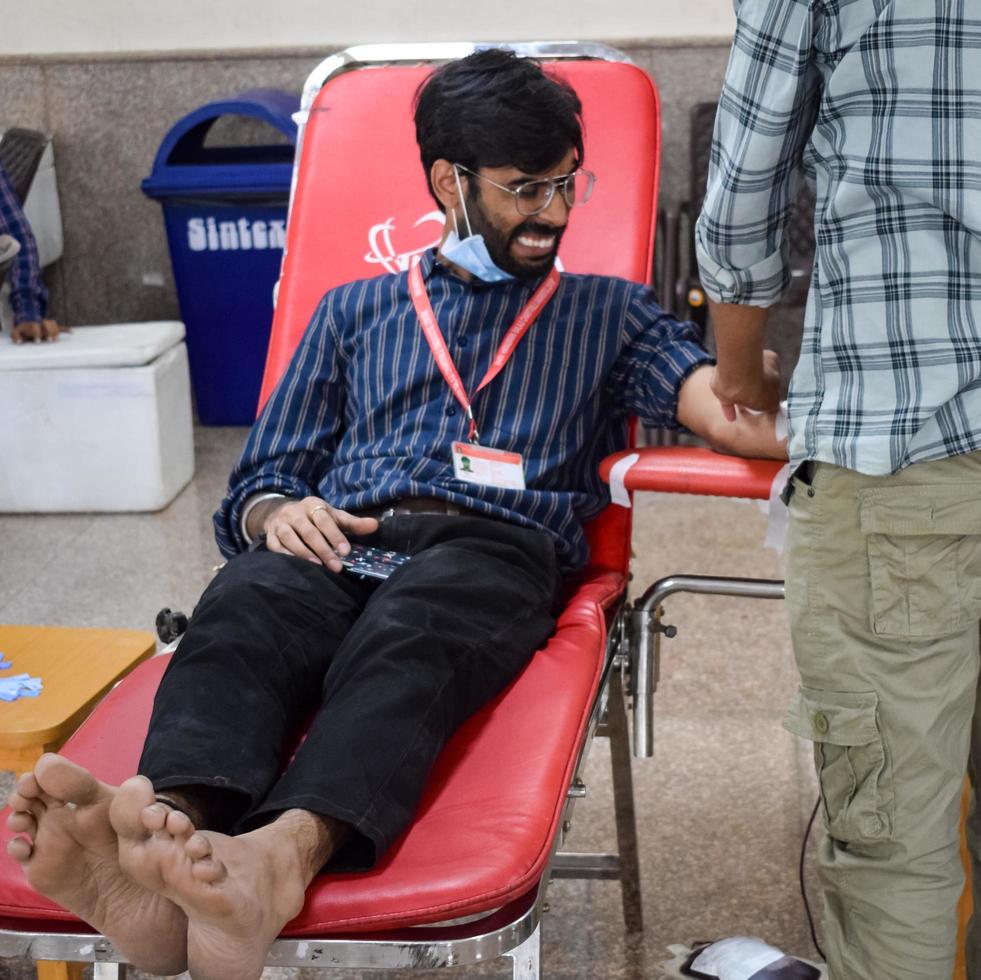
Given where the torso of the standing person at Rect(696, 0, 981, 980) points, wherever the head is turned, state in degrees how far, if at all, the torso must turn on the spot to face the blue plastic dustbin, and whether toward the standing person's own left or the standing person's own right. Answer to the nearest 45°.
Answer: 0° — they already face it

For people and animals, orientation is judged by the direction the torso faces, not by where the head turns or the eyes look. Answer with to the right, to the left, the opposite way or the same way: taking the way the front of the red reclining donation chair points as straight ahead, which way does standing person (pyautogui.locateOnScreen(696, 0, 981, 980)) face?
to the right

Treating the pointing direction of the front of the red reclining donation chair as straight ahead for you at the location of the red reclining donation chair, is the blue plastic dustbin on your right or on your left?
on your right

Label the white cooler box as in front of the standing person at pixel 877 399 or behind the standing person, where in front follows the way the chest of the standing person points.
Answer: in front

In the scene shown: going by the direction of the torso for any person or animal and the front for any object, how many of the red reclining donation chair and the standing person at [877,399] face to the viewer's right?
0

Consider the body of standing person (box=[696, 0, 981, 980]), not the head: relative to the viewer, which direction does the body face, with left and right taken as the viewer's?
facing away from the viewer and to the left of the viewer

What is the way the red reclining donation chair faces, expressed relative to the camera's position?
facing the viewer and to the left of the viewer
